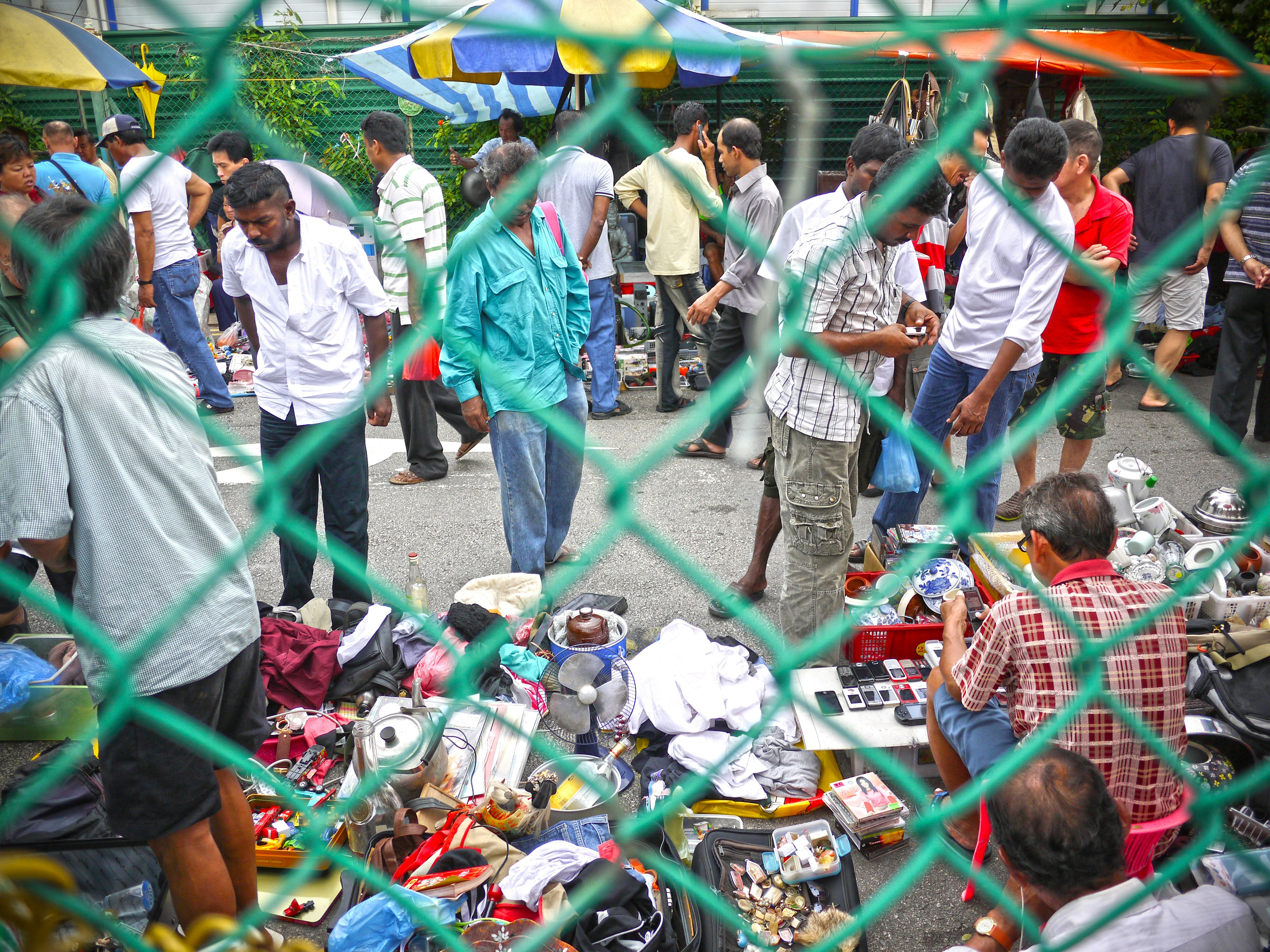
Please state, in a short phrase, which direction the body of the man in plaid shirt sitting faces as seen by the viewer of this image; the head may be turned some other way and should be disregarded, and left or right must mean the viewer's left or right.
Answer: facing away from the viewer and to the left of the viewer

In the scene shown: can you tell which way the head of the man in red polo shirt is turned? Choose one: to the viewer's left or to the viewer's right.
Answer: to the viewer's left

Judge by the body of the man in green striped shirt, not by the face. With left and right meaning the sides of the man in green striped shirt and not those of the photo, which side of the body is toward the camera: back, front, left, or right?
left

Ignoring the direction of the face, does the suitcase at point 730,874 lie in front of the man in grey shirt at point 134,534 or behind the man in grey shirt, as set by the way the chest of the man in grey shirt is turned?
behind

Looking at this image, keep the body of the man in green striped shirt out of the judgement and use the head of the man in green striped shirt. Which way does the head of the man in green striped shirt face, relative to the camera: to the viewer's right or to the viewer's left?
to the viewer's left

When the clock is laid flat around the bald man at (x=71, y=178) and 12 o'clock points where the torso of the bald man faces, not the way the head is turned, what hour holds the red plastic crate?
The red plastic crate is roughly at 5 o'clock from the bald man.

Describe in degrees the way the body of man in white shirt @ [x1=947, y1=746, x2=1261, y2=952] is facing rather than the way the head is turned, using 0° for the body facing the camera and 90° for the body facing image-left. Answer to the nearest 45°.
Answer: approximately 135°

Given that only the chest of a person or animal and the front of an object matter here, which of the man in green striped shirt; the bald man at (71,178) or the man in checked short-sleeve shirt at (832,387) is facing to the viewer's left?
the man in green striped shirt

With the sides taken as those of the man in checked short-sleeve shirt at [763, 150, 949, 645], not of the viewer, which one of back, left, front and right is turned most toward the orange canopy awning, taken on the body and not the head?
left

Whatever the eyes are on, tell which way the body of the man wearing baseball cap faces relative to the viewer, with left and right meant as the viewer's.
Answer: facing away from the viewer and to the left of the viewer

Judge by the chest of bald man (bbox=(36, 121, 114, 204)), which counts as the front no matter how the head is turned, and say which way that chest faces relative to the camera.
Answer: away from the camera

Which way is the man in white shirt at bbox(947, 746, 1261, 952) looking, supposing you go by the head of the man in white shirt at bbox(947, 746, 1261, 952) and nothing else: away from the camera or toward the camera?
away from the camera
